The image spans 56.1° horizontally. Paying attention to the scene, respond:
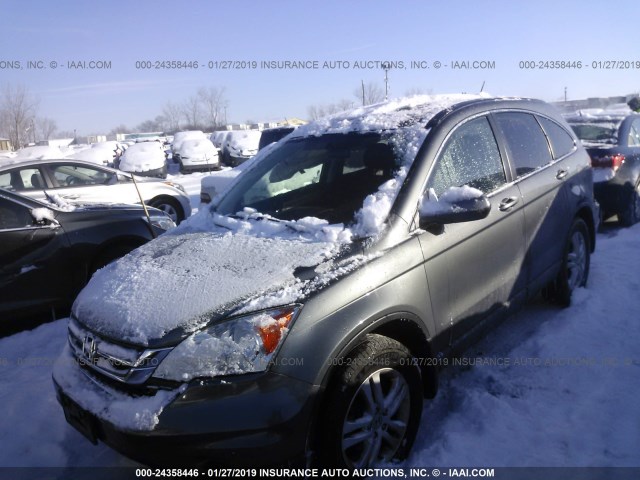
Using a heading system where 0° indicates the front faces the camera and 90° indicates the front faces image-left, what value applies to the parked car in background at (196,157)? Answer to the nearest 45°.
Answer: approximately 0°

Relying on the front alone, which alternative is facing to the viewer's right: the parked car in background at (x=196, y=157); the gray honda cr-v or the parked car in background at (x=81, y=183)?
the parked car in background at (x=81, y=183)

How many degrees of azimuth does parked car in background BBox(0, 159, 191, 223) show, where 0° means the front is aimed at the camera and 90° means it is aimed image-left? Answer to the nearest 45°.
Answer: approximately 270°

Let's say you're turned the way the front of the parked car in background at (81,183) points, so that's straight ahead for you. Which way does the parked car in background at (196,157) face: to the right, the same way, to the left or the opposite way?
to the right

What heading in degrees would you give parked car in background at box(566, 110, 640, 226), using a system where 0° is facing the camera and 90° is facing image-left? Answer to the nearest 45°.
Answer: approximately 225°

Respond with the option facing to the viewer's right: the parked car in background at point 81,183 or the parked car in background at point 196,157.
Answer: the parked car in background at point 81,183

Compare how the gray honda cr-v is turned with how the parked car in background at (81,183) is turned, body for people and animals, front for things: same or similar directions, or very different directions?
very different directions

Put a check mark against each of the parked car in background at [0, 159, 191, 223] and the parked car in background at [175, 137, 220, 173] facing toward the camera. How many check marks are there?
1

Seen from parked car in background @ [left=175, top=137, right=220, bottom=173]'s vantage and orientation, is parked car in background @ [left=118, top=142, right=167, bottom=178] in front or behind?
in front

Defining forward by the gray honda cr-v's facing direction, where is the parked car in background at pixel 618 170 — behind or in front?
behind

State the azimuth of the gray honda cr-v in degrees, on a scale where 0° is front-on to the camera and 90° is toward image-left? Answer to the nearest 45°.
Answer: approximately 45°

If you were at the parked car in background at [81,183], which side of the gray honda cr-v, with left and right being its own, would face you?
right

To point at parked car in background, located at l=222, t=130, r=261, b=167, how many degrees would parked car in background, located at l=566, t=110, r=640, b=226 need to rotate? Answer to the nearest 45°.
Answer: approximately 90° to its left
